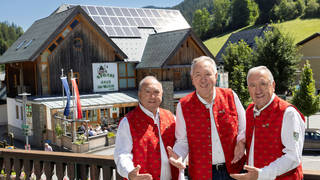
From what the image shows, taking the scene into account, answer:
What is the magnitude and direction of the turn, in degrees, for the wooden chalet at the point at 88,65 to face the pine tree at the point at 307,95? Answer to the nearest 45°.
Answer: approximately 45° to its left

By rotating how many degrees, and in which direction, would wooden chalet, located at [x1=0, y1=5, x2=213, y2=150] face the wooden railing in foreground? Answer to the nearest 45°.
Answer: approximately 45° to its right

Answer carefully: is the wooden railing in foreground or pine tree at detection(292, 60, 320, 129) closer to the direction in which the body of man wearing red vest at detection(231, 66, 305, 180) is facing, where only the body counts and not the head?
the wooden railing in foreground

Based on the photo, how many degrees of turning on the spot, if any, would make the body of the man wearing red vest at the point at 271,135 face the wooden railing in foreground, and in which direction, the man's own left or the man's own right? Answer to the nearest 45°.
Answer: approximately 45° to the man's own right

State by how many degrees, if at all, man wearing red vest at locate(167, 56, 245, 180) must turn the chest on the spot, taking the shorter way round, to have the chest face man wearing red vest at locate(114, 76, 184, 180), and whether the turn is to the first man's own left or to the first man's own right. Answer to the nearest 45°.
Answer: approximately 90° to the first man's own right

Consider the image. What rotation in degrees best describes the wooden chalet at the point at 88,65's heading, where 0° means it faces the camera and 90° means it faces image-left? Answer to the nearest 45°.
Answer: approximately 315°

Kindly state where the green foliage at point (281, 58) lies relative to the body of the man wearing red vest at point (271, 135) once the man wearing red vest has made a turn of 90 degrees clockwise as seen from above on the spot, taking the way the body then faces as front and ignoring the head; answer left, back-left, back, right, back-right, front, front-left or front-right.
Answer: front-right
